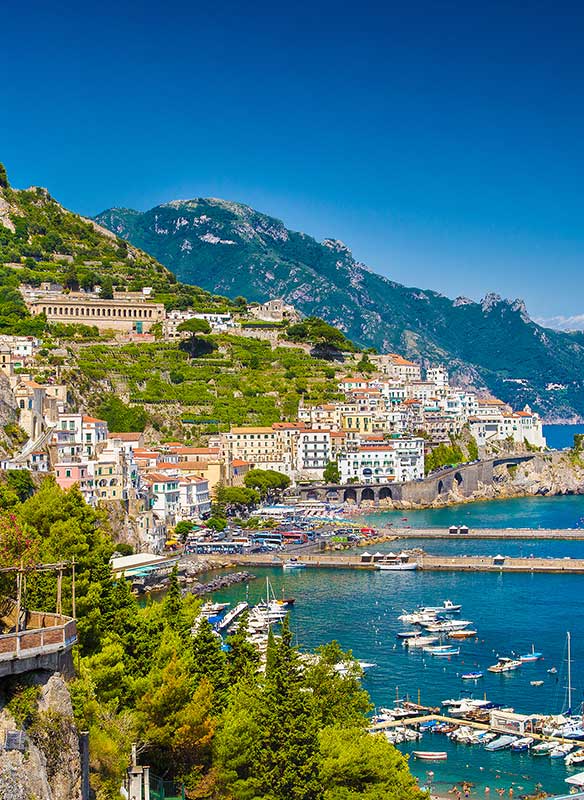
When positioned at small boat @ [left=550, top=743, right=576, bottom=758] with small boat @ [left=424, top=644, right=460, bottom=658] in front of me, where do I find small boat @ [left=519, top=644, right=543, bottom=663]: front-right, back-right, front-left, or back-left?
front-right

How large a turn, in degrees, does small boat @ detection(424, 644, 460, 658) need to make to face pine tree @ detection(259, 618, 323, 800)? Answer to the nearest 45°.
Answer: approximately 90° to its right

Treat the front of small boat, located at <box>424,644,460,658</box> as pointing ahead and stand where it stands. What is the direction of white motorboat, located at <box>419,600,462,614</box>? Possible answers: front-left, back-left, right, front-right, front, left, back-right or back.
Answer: left

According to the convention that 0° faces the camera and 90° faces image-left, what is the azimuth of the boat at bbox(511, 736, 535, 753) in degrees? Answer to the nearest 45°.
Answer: approximately 45°

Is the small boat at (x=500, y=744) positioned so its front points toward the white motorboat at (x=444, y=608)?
no

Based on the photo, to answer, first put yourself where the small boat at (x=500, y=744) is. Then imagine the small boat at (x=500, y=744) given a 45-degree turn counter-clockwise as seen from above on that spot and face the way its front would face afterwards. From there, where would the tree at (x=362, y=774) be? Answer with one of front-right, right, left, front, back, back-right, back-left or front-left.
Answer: front

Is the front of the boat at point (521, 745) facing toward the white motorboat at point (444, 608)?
no

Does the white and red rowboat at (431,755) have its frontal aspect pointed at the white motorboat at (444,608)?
no

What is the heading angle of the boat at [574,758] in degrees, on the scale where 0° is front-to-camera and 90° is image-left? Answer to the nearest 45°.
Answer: approximately 45°

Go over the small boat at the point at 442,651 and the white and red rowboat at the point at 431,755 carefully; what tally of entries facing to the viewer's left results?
2

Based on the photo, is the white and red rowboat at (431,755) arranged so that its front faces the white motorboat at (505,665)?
no

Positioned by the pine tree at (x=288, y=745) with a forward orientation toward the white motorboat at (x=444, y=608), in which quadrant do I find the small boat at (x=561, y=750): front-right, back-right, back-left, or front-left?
front-right

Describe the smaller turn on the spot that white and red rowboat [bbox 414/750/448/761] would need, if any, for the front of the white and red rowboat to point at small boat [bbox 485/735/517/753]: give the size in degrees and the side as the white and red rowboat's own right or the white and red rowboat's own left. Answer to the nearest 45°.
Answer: approximately 135° to the white and red rowboat's own right

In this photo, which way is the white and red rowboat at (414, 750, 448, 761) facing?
to the viewer's left
